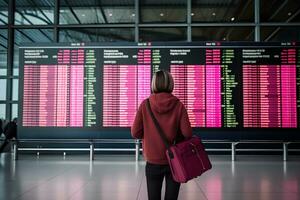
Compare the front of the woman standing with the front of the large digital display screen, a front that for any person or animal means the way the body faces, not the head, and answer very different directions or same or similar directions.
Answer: very different directions

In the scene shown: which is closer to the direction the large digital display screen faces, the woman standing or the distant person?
the woman standing

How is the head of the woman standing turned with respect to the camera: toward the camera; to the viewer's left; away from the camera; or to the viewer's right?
away from the camera

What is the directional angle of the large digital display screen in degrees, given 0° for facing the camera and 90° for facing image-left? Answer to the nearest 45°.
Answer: approximately 0°

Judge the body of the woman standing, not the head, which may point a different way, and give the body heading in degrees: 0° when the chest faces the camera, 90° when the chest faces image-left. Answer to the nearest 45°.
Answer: approximately 180°

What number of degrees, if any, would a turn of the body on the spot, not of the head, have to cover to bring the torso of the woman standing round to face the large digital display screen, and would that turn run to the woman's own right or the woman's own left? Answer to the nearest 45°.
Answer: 0° — they already face it

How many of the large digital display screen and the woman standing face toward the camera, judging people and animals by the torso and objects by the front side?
1

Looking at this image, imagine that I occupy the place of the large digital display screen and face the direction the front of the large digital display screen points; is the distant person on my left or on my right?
on my right

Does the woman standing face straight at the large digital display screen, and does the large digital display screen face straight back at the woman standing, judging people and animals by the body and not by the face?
yes
